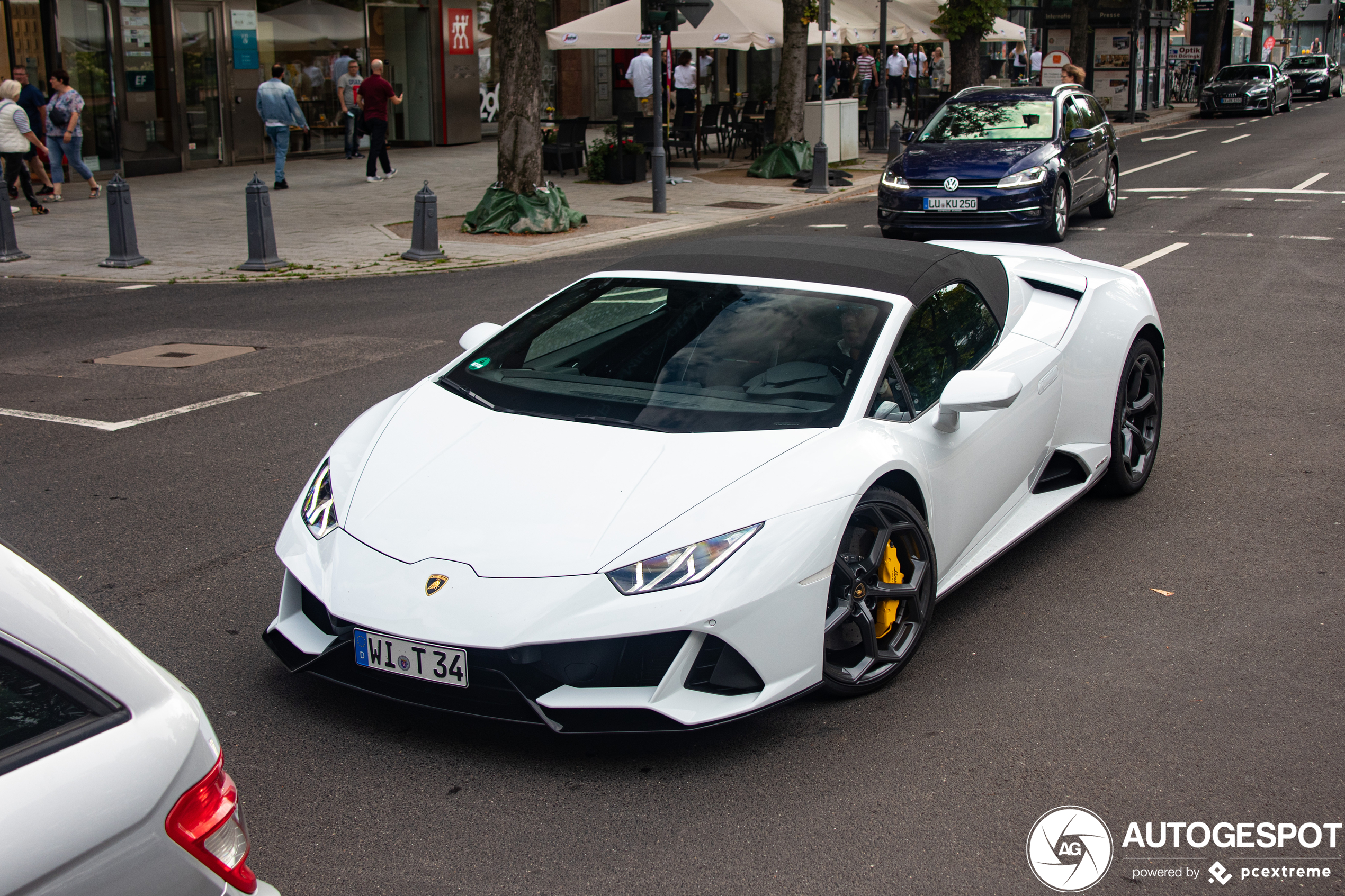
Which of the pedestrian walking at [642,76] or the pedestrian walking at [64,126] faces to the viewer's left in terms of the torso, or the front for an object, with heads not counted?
the pedestrian walking at [64,126]

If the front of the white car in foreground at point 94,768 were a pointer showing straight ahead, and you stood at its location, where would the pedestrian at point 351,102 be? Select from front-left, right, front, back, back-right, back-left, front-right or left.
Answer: right

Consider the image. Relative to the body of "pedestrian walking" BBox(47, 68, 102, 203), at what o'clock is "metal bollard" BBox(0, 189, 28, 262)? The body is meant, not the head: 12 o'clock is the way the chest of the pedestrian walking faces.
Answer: The metal bollard is roughly at 9 o'clock from the pedestrian walking.

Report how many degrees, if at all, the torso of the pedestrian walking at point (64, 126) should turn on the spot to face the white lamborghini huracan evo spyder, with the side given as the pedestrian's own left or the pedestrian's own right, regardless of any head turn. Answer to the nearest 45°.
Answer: approximately 90° to the pedestrian's own left

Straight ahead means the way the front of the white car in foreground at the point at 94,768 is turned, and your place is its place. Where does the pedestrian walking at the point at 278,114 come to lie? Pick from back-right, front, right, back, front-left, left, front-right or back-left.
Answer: right

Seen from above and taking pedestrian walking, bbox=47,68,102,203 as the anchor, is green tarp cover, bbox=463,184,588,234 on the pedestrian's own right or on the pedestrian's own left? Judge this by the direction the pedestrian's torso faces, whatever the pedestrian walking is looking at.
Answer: on the pedestrian's own left

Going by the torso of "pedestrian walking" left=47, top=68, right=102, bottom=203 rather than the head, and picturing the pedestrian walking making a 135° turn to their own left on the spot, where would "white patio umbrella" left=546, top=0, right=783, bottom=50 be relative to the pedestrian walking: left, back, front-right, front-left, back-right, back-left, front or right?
front-left

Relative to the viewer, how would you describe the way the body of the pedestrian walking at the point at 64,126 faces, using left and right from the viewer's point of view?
facing to the left of the viewer

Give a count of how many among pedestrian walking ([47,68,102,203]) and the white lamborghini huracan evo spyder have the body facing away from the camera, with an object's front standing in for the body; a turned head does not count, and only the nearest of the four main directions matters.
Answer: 0
